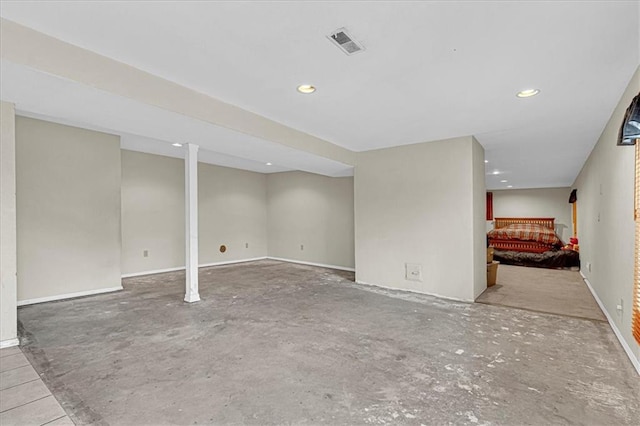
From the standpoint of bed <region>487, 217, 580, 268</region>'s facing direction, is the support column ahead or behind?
ahead

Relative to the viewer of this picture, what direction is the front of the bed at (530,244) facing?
facing the viewer
